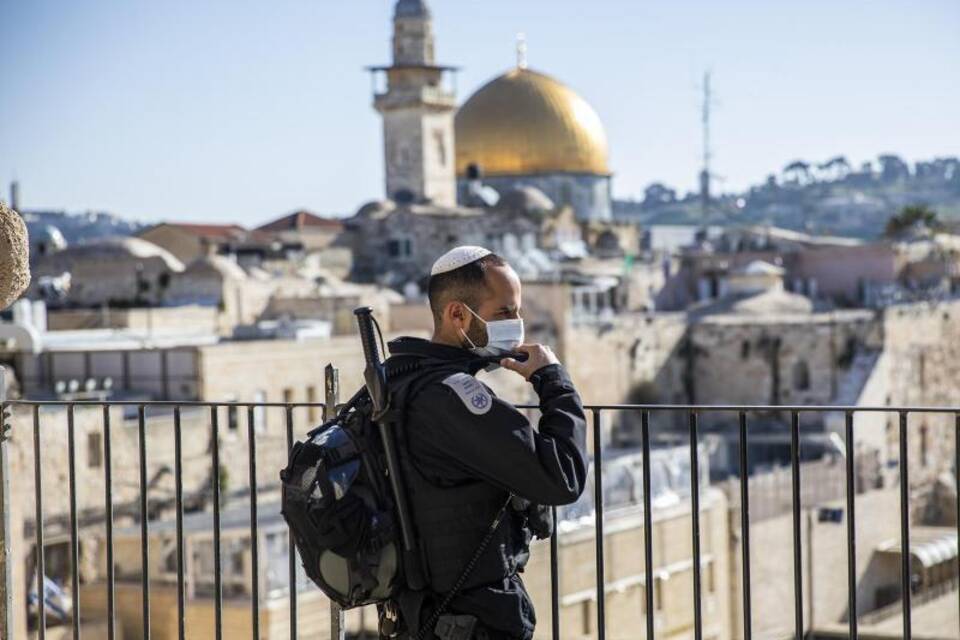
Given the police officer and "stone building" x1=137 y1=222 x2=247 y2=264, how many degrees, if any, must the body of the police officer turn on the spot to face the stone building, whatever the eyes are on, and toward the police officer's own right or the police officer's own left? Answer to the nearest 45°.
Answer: approximately 90° to the police officer's own left

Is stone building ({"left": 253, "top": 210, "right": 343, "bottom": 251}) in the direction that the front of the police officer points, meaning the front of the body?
no

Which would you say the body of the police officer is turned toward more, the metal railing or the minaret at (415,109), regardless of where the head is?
the metal railing

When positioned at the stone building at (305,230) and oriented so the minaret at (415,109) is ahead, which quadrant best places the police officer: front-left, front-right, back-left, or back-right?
back-right

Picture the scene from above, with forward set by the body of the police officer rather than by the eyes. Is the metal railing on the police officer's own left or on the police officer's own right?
on the police officer's own left

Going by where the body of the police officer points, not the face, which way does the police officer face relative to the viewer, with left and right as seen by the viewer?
facing to the right of the viewer

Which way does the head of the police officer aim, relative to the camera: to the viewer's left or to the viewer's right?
to the viewer's right

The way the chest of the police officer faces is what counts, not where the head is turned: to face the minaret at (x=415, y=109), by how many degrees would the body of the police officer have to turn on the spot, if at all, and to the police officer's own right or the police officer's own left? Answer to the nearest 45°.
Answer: approximately 90° to the police officer's own left

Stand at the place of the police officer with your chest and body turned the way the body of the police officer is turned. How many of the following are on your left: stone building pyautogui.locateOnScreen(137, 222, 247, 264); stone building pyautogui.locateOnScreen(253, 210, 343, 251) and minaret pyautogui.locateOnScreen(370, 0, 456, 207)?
3

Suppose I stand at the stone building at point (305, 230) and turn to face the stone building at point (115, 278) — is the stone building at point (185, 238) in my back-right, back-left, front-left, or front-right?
front-right

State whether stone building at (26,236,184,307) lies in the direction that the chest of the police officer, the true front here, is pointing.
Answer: no
